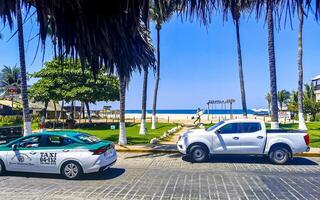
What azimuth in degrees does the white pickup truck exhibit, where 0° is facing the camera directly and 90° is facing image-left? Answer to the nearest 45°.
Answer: approximately 90°

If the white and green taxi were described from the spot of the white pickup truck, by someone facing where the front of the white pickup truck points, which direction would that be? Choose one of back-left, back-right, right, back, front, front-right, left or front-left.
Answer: front-left
